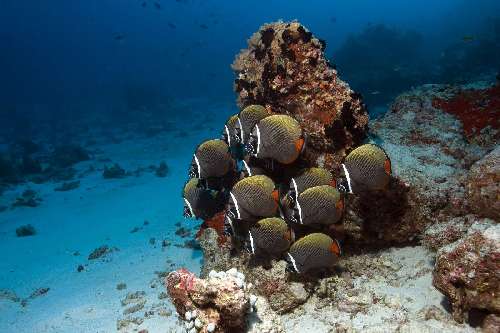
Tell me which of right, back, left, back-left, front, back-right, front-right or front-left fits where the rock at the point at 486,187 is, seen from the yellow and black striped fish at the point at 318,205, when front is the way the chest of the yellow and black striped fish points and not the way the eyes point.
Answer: back

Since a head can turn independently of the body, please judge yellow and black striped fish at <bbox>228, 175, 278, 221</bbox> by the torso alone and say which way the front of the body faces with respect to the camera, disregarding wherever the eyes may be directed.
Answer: to the viewer's left

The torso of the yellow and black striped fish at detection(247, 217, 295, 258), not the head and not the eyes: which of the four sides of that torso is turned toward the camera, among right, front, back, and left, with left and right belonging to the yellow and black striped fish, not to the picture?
left

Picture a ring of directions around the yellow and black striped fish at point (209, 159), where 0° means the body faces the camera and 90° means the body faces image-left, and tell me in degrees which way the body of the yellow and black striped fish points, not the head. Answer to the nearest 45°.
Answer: approximately 90°

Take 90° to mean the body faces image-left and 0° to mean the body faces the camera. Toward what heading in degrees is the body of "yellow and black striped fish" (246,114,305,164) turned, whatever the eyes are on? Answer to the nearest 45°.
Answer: approximately 90°

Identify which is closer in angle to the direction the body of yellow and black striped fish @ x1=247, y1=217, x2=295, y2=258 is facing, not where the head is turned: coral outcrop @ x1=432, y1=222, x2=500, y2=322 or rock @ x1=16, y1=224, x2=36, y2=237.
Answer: the rock

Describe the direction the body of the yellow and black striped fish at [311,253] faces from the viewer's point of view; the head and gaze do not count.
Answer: to the viewer's left

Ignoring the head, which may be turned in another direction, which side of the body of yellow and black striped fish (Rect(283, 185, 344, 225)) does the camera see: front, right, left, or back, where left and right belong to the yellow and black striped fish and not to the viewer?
left

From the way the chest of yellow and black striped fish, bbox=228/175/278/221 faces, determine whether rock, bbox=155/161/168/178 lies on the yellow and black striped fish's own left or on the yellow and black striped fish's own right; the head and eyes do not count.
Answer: on the yellow and black striped fish's own right
